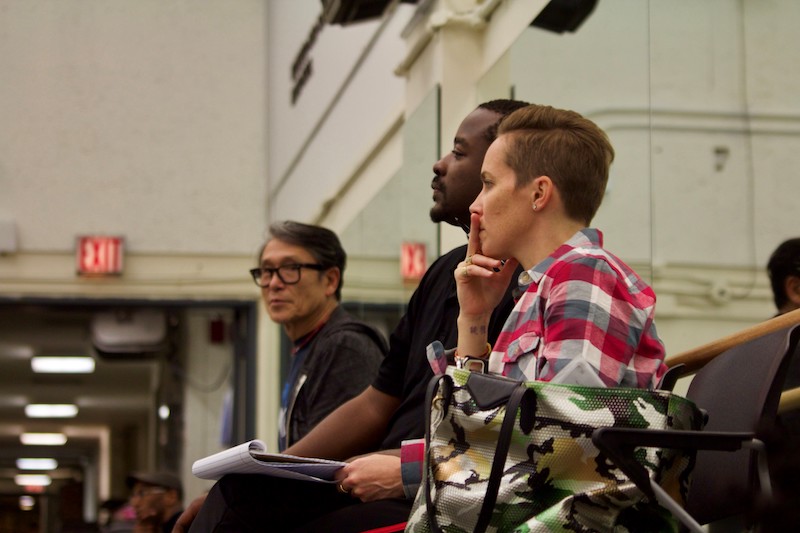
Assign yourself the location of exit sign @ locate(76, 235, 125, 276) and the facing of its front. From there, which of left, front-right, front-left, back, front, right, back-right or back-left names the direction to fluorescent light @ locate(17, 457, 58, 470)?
back

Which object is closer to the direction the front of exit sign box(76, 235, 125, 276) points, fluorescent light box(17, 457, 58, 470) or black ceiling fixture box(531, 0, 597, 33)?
the black ceiling fixture

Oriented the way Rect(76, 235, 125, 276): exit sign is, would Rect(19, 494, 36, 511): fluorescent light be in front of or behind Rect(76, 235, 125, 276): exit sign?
behind

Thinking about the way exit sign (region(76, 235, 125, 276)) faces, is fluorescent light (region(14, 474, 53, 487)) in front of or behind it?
behind

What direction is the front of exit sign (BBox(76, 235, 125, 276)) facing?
toward the camera

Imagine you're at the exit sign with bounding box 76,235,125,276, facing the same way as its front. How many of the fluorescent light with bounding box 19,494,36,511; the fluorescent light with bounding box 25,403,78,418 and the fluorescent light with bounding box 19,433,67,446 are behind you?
3

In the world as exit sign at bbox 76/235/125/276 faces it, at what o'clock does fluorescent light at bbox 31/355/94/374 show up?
The fluorescent light is roughly at 6 o'clock from the exit sign.

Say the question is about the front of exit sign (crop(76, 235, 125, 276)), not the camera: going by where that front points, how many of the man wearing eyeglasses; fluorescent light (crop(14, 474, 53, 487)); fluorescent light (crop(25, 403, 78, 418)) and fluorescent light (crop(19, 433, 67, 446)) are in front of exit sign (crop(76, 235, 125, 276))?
1

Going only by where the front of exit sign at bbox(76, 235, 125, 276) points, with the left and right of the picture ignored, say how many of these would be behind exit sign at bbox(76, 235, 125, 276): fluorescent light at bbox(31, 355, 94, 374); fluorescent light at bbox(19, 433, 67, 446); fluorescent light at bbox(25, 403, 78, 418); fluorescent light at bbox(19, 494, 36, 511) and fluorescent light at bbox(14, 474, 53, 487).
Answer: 5

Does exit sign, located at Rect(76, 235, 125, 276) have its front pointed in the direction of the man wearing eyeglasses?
yes

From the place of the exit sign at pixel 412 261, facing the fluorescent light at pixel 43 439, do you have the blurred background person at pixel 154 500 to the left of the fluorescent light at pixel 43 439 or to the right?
left

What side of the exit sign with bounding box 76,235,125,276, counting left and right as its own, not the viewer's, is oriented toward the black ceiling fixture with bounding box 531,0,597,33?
front
